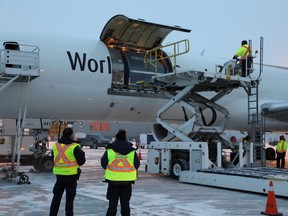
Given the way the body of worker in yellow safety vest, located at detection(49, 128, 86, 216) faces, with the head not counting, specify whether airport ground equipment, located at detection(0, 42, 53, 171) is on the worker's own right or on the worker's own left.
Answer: on the worker's own left

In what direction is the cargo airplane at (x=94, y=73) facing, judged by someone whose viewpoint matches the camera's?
facing the viewer and to the left of the viewer

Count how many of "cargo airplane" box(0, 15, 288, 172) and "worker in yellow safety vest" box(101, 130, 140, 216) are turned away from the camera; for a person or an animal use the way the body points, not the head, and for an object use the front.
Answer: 1

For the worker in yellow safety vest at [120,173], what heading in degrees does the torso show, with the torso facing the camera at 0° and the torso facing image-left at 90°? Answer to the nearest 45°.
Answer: approximately 180°

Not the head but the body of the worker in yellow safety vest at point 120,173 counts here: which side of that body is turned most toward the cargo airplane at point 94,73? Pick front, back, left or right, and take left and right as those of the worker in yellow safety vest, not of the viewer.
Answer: front

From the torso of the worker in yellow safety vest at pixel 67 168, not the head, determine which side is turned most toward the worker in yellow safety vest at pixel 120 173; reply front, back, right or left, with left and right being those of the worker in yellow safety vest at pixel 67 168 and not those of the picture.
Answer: right

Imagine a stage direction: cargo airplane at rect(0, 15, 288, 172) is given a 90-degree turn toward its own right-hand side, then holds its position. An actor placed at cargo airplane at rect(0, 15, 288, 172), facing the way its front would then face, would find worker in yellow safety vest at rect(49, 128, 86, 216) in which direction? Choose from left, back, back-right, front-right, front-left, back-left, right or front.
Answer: back-left

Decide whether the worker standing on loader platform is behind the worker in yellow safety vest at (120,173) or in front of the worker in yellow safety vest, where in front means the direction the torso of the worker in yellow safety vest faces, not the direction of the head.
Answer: in front

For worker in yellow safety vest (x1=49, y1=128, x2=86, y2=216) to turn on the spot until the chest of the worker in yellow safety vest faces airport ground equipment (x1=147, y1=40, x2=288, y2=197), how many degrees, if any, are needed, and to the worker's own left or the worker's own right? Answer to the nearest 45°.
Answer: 0° — they already face it

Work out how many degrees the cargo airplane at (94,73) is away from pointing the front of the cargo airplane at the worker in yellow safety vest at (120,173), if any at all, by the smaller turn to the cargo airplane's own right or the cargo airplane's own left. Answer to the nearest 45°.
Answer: approximately 45° to the cargo airplane's own left

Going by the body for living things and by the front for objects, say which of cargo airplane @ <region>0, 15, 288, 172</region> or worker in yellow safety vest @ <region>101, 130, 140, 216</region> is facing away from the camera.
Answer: the worker in yellow safety vest

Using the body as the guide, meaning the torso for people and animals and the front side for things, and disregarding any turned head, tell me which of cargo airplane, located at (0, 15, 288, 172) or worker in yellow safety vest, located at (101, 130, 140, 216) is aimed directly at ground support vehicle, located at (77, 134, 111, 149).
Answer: the worker in yellow safety vest

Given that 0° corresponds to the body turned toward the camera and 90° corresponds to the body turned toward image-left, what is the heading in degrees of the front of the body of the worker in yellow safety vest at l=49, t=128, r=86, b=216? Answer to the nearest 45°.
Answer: approximately 225°

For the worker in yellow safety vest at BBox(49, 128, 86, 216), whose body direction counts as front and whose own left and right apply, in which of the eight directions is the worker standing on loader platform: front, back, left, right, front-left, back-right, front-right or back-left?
front
